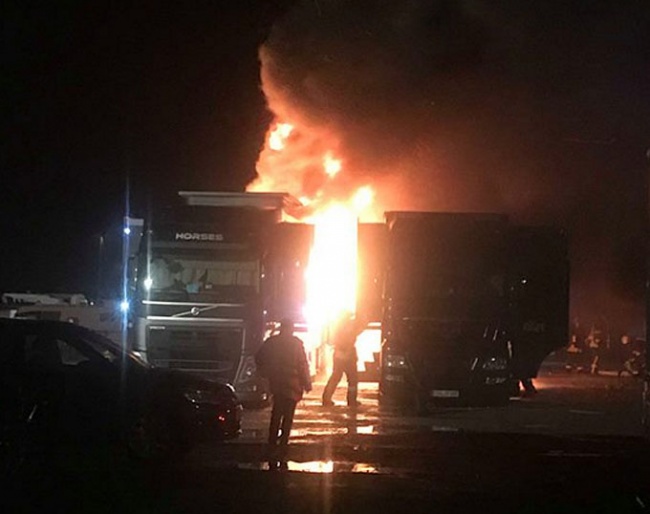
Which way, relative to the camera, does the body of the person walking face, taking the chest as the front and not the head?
away from the camera

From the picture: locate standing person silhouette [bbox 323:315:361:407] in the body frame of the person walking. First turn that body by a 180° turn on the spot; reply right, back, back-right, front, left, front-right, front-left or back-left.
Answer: back

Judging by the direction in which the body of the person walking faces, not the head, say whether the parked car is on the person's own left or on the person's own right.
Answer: on the person's own left

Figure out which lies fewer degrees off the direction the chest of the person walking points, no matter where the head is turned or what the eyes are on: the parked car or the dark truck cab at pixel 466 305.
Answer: the dark truck cab

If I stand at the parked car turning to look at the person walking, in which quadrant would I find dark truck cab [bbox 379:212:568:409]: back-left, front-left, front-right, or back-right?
front-left

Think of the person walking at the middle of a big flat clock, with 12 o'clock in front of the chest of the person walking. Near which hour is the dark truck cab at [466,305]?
The dark truck cab is roughly at 1 o'clock from the person walking.
